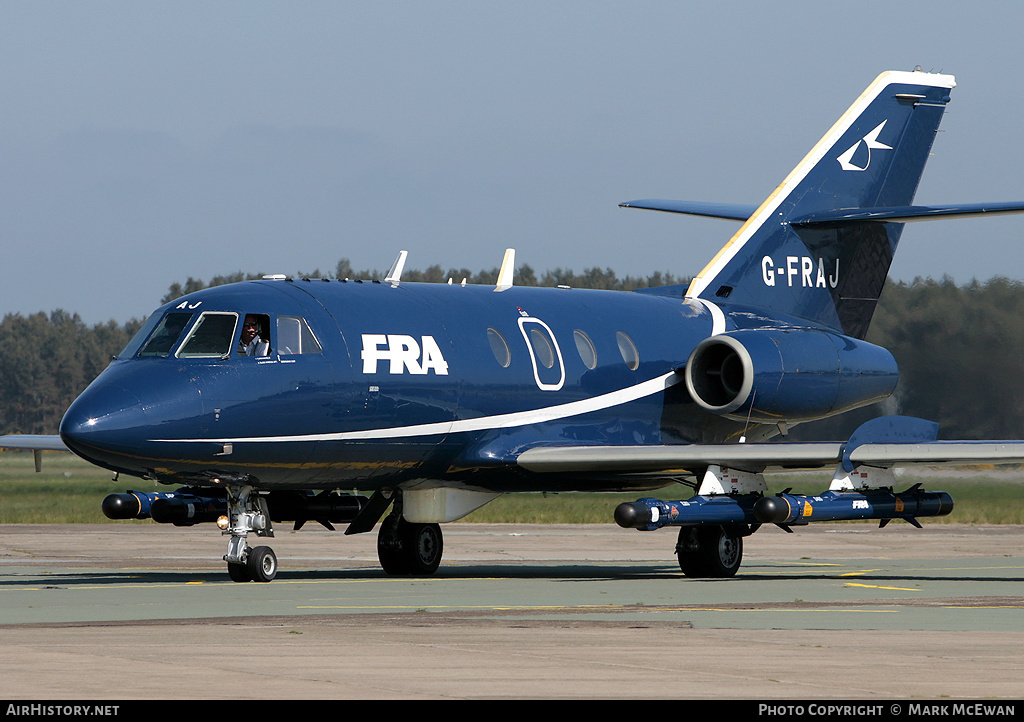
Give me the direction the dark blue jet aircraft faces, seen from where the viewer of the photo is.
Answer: facing the viewer and to the left of the viewer

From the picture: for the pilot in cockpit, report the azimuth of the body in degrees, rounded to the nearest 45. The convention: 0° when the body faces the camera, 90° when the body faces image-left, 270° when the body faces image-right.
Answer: approximately 45°

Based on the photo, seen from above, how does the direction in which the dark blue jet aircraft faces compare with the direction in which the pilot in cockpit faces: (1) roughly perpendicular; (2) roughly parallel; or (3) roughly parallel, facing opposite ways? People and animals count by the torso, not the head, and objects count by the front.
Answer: roughly parallel
